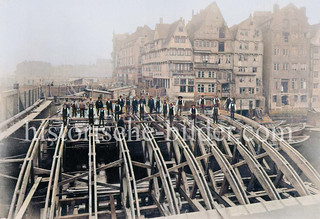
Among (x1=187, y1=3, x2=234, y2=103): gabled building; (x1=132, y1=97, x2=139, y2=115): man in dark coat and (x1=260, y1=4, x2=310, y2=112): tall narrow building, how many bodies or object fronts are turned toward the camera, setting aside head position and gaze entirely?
3

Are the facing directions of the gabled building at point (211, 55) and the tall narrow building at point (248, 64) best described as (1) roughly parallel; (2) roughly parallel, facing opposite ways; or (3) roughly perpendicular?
roughly parallel

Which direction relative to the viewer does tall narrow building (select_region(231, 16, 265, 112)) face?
toward the camera

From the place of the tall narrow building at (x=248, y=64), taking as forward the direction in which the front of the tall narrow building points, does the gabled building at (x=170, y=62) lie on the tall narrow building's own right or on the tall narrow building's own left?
on the tall narrow building's own right

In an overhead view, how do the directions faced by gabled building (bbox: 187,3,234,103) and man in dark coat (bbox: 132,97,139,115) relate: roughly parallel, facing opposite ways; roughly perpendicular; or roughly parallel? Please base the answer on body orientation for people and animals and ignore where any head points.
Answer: roughly parallel

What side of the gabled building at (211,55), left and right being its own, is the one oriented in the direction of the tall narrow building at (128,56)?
right

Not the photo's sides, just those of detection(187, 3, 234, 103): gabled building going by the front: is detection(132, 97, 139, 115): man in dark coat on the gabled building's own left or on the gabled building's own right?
on the gabled building's own right

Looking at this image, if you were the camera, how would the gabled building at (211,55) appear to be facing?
facing the viewer

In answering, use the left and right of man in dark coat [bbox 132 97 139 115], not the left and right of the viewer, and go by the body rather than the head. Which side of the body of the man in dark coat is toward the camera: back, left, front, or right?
front

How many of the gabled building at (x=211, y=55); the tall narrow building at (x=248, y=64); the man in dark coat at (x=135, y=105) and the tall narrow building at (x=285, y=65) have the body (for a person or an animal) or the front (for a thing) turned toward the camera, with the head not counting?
4
